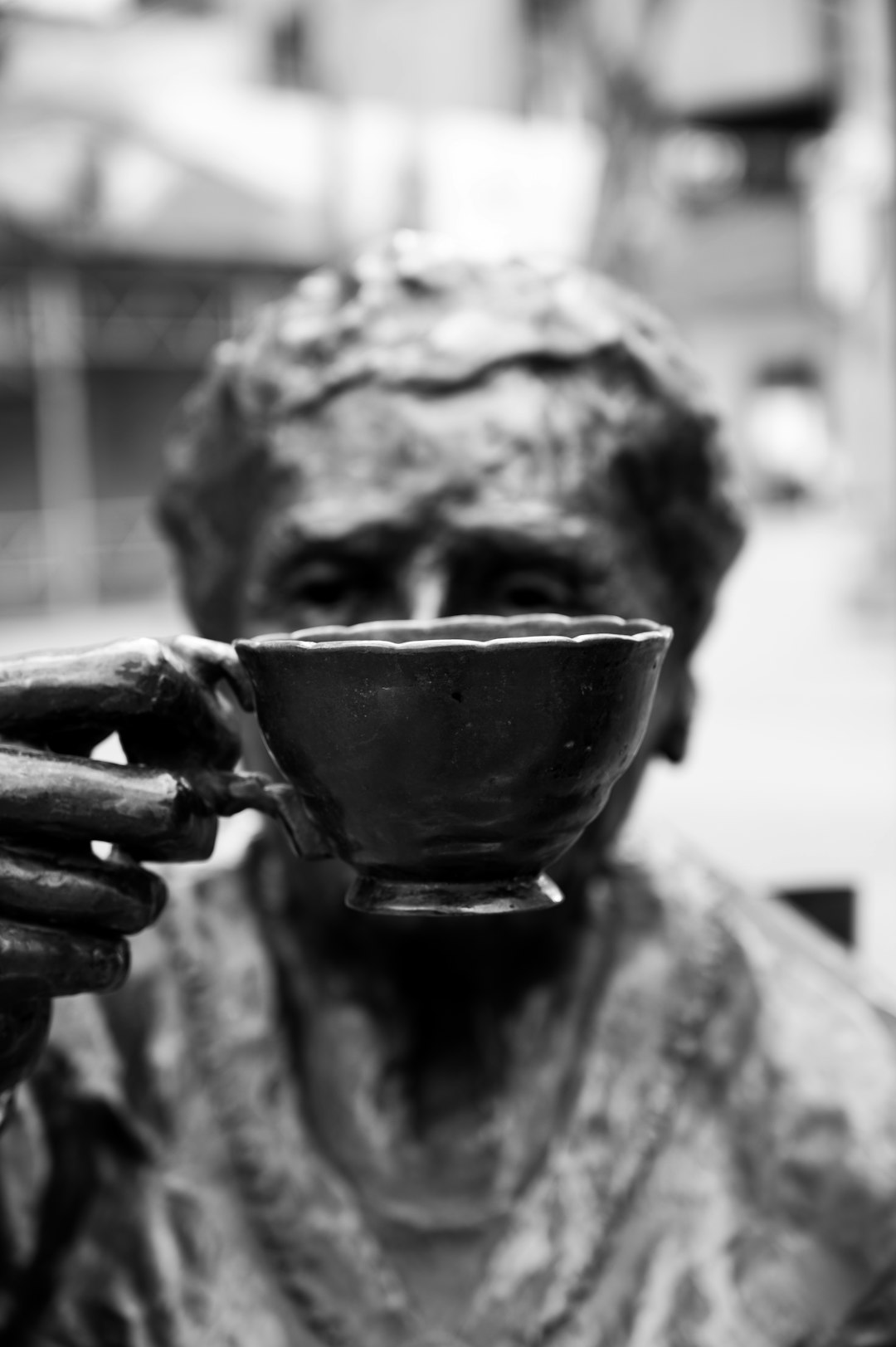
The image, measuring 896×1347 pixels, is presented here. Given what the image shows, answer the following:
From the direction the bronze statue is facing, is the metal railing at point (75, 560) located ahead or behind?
behind

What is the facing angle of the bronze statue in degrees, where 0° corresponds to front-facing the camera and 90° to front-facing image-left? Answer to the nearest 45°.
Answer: approximately 0°

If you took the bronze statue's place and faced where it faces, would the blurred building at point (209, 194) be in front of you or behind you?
behind
